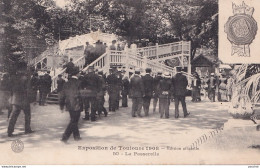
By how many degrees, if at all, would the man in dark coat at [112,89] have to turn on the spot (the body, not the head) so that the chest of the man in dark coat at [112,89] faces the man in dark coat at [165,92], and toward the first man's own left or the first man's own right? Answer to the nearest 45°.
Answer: approximately 135° to the first man's own right

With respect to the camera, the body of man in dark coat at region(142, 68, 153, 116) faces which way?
away from the camera

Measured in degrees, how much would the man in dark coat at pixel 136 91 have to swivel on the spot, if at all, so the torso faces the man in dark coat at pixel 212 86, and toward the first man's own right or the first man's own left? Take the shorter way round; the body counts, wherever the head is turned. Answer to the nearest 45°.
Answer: approximately 45° to the first man's own right

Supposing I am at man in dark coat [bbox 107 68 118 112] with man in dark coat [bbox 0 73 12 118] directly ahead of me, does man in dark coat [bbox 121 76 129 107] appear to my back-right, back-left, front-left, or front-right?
back-right

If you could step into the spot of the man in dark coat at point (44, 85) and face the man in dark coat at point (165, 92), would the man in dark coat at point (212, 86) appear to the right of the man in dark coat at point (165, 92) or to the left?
left

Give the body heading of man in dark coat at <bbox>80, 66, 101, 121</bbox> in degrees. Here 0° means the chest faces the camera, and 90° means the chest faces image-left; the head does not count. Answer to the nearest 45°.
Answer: approximately 180°

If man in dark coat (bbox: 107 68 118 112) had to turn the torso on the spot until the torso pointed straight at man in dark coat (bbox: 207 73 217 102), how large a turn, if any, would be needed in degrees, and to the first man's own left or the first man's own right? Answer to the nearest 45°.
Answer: approximately 45° to the first man's own right
